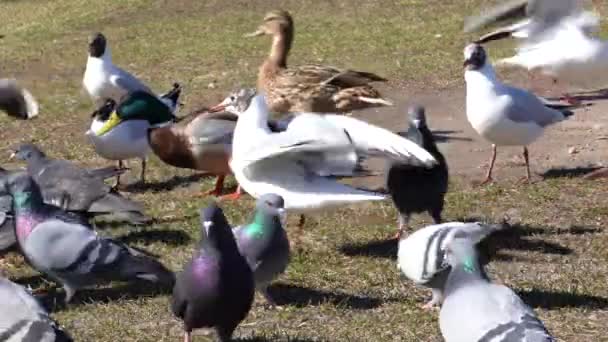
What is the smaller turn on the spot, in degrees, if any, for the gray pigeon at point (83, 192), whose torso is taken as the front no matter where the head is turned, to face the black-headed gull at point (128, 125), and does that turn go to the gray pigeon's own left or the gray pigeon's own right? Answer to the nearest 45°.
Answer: approximately 90° to the gray pigeon's own right

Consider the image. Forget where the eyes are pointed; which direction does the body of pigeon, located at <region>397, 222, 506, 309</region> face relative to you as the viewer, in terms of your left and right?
facing to the left of the viewer

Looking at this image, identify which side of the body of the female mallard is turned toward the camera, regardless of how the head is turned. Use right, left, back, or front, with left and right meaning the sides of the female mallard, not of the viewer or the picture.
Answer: left

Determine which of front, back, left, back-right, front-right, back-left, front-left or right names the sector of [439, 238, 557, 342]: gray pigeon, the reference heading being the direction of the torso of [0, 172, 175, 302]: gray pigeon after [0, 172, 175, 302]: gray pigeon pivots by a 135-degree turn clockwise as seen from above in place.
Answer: right

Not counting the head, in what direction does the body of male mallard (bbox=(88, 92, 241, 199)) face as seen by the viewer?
to the viewer's left

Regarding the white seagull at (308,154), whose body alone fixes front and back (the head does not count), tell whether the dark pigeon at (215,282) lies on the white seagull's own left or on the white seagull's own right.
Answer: on the white seagull's own left

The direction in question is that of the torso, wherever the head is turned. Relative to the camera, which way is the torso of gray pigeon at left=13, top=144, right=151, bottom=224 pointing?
to the viewer's left

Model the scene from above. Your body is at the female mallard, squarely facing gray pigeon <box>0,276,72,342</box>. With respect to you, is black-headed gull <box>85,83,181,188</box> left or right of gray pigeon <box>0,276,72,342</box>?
right
